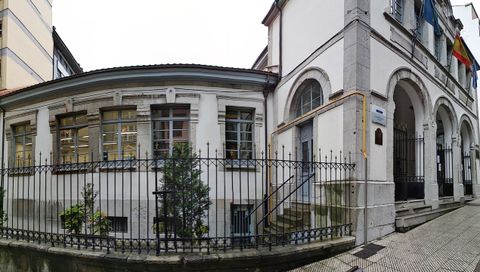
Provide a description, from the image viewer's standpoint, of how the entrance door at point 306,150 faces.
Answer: facing the viewer and to the left of the viewer

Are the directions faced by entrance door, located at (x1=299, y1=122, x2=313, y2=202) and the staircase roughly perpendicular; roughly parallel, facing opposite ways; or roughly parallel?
roughly perpendicular

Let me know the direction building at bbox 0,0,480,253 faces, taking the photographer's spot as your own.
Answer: facing the viewer and to the right of the viewer

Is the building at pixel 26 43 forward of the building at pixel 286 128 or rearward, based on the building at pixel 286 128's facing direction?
rearward

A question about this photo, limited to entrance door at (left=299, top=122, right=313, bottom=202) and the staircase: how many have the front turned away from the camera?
0

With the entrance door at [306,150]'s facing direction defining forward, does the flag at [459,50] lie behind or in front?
behind

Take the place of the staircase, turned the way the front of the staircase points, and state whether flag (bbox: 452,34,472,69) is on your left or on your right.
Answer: on your left
